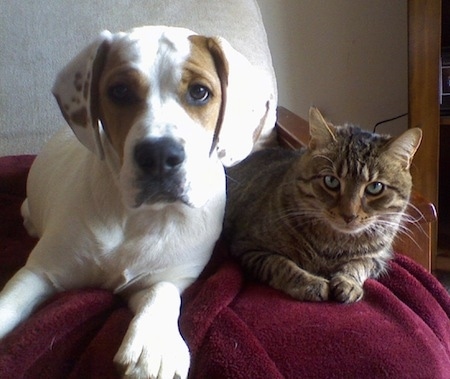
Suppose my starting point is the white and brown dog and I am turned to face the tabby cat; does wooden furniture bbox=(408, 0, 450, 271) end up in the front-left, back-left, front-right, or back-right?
front-left

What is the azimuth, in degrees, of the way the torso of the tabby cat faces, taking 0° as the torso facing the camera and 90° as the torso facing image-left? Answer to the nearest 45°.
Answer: approximately 315°

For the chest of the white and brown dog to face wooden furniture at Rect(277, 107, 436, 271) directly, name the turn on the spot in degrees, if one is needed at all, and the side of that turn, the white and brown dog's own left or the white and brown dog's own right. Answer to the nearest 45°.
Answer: approximately 90° to the white and brown dog's own left

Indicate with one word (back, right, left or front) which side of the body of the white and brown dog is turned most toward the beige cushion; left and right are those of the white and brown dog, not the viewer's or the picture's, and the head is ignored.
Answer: back

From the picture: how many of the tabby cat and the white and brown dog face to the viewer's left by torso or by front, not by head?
0

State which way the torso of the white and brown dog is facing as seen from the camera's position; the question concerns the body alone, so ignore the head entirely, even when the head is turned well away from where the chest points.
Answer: toward the camera

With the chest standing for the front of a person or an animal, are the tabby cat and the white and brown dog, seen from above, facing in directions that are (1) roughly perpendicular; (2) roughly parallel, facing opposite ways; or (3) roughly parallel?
roughly parallel

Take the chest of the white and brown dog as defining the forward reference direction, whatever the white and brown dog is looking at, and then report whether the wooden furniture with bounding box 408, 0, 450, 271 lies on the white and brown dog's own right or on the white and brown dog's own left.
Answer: on the white and brown dog's own left
